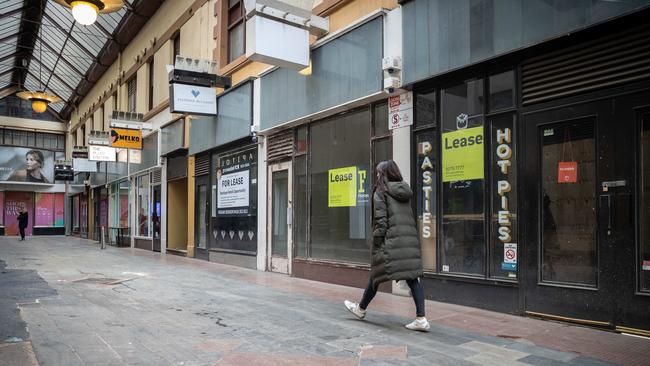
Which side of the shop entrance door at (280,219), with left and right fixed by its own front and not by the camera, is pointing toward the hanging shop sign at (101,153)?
right

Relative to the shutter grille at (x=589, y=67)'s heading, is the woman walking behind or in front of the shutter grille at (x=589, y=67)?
in front

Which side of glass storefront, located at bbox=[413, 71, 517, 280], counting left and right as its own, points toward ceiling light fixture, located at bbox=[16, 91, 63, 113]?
right

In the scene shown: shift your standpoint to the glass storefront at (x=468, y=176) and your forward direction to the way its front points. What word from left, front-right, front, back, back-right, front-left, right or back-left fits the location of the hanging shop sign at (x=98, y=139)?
right

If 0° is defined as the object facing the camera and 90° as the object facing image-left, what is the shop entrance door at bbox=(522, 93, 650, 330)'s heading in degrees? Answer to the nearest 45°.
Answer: approximately 45°

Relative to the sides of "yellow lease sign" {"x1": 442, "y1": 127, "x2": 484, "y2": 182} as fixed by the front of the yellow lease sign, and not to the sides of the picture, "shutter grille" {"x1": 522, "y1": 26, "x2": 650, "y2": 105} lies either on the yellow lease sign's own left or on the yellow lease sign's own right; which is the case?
on the yellow lease sign's own left

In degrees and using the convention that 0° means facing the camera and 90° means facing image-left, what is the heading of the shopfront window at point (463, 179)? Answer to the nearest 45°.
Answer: approximately 45°

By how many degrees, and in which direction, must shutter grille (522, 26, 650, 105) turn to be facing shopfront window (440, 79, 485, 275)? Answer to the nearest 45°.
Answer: approximately 90° to its right
